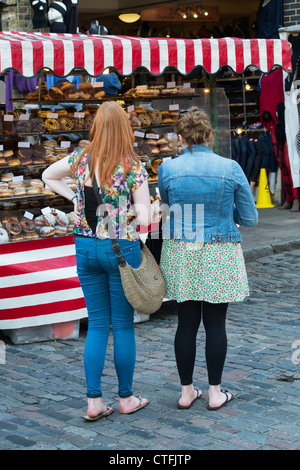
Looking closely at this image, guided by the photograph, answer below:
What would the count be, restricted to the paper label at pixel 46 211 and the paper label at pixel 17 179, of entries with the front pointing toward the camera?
2

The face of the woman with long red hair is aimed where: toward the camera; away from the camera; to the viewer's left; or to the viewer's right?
away from the camera

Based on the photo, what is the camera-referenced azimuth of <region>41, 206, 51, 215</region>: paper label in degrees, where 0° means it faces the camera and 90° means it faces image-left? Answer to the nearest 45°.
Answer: approximately 0°

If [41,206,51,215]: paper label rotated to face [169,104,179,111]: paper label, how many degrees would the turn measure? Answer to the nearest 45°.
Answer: approximately 135° to its left

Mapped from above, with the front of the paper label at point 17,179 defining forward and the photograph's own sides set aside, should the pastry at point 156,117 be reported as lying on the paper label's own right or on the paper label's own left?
on the paper label's own left

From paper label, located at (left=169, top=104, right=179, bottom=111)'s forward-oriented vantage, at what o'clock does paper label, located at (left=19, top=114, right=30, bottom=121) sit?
paper label, located at (left=19, top=114, right=30, bottom=121) is roughly at 2 o'clock from paper label, located at (left=169, top=104, right=179, bottom=111).
